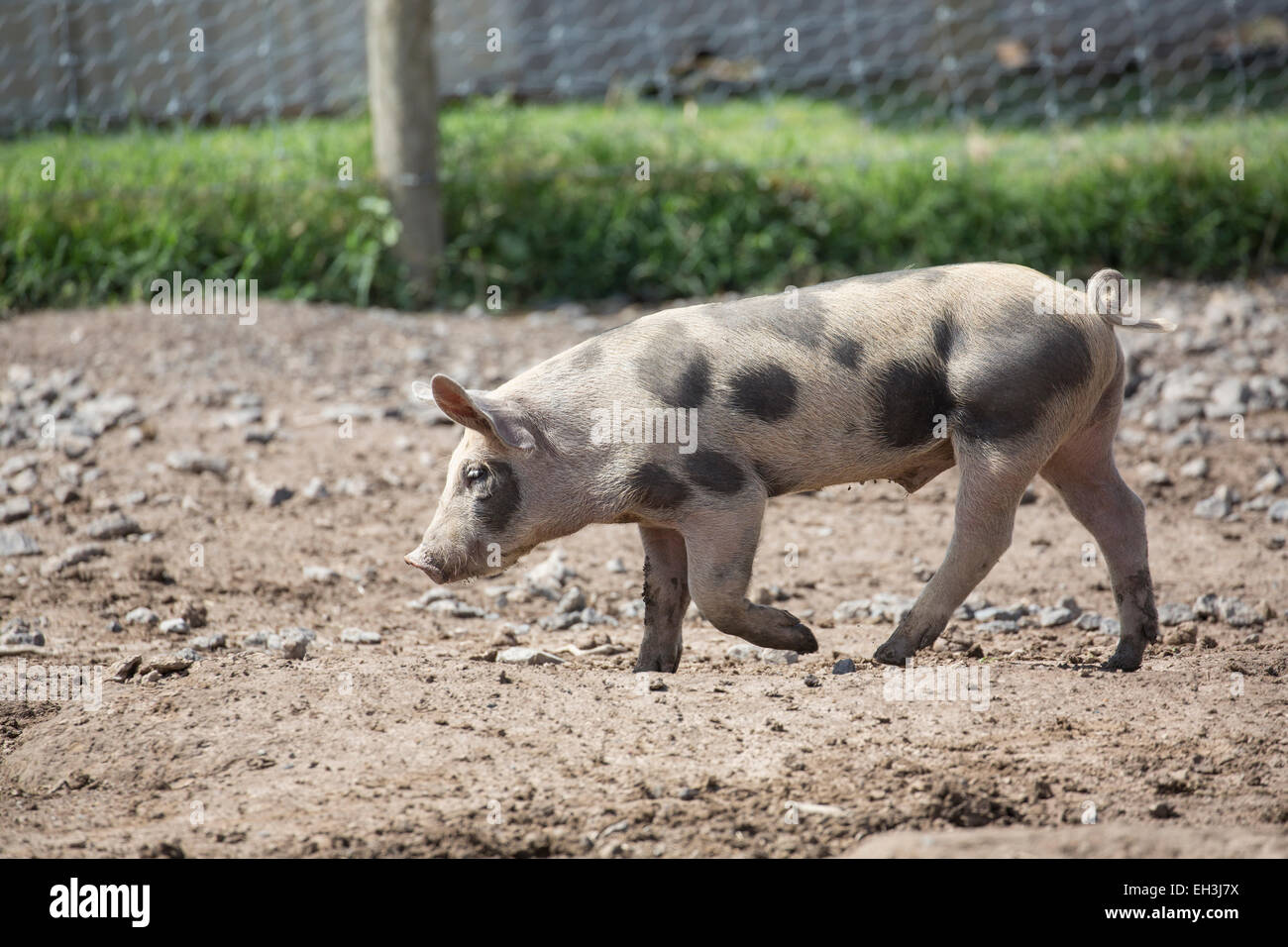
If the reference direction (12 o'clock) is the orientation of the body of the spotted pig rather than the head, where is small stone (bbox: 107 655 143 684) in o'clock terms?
The small stone is roughly at 12 o'clock from the spotted pig.

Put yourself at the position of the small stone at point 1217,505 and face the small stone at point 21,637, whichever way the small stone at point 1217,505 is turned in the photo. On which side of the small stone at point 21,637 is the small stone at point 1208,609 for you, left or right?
left

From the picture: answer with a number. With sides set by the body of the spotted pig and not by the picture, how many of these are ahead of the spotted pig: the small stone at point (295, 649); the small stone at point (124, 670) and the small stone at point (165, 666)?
3

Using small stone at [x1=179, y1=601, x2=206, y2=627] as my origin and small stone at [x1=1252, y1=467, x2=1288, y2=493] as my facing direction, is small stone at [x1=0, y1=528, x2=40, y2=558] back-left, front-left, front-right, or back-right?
back-left

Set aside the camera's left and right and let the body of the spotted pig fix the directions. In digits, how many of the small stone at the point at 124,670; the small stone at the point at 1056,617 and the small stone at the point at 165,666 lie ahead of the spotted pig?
2

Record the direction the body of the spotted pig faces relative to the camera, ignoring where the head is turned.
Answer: to the viewer's left

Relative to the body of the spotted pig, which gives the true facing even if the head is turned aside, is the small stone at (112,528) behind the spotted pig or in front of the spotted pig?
in front

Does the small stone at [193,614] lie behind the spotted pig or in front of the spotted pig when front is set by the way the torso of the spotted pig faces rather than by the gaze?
in front

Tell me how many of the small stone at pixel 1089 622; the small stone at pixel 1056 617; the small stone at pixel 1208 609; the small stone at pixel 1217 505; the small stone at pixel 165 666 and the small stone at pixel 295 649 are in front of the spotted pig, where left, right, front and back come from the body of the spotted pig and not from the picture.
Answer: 2

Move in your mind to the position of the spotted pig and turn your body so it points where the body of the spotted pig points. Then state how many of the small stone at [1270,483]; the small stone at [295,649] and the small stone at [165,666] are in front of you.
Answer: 2
